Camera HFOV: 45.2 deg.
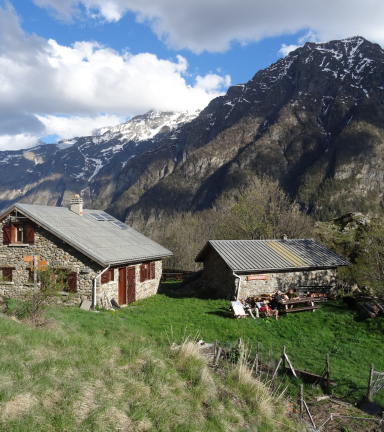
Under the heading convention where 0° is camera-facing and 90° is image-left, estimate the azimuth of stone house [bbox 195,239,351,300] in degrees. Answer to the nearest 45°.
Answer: approximately 315°

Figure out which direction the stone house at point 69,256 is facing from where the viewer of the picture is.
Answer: facing the viewer and to the right of the viewer

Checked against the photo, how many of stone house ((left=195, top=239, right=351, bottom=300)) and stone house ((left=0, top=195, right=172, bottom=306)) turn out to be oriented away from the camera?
0

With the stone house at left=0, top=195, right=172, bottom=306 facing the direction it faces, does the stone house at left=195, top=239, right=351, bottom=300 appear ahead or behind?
ahead

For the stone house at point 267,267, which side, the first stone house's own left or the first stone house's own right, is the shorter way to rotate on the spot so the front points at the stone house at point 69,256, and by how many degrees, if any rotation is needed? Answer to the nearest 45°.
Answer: approximately 135° to the first stone house's own right
